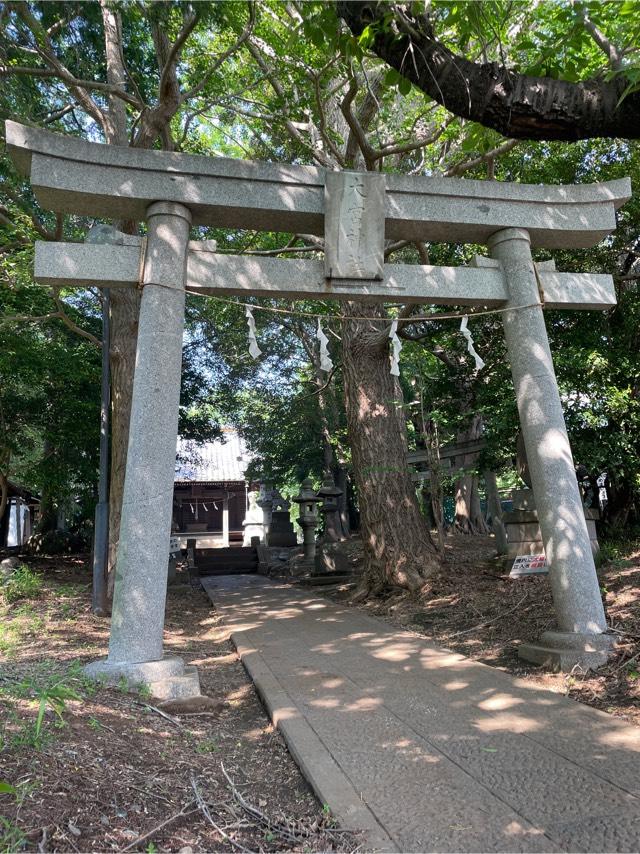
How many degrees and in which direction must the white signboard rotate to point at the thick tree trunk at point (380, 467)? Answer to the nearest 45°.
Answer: approximately 135° to its right

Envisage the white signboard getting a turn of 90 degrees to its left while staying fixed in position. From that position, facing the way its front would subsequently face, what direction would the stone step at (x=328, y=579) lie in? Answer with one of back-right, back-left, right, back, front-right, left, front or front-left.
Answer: back-left

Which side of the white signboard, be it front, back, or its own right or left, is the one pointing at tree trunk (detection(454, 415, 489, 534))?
back

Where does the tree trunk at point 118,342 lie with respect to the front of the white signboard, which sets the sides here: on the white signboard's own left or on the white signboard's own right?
on the white signboard's own right

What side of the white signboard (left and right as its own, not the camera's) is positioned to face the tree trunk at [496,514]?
back

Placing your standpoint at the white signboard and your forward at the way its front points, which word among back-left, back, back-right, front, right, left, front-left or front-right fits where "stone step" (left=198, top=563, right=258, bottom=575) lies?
back-right

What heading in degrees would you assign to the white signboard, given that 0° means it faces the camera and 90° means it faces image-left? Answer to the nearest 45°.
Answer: approximately 0°

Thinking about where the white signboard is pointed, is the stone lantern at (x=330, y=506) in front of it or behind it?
behind

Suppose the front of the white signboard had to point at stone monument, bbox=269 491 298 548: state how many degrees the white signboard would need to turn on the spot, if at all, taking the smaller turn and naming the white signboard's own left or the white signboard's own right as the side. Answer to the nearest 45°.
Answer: approximately 135° to the white signboard's own right
